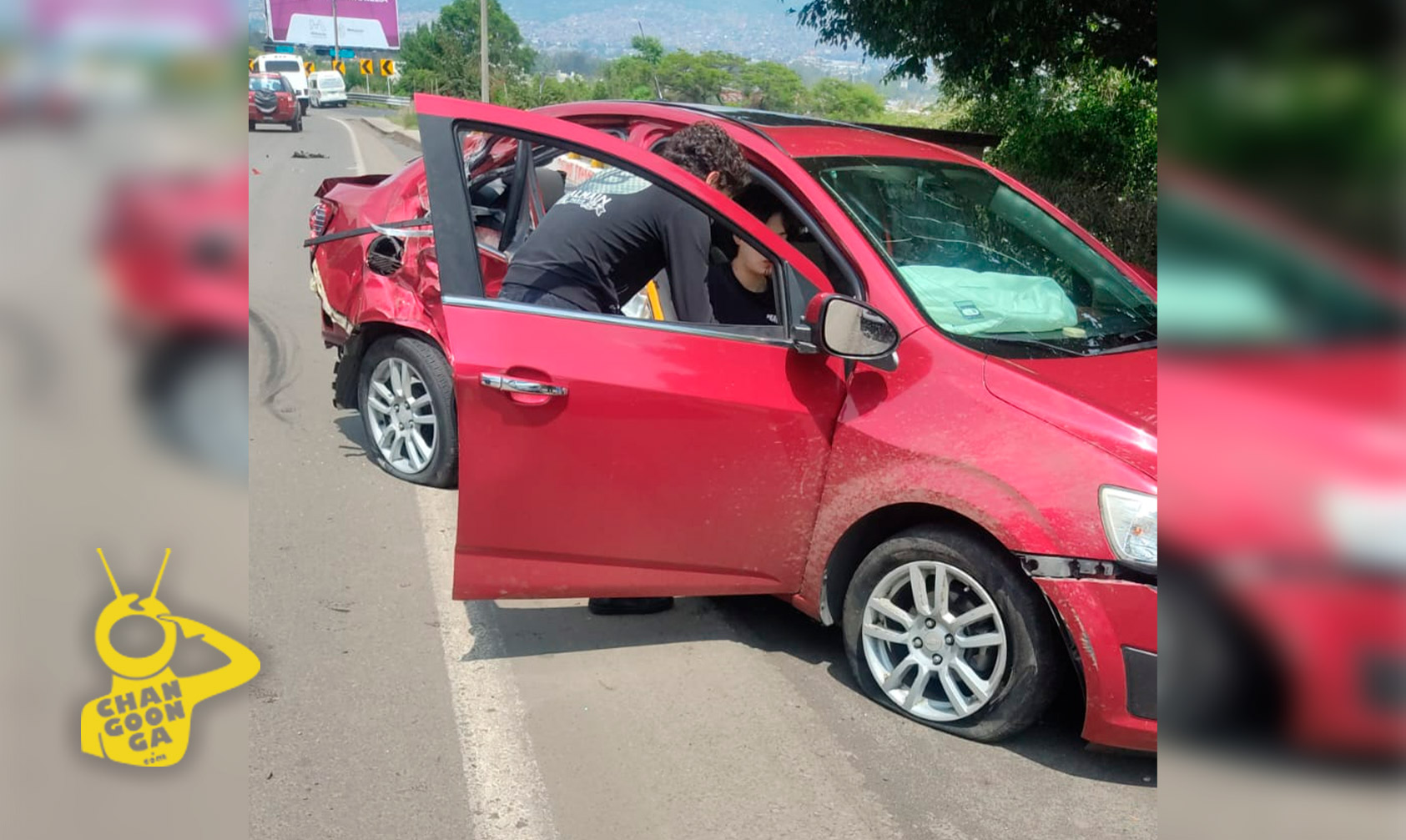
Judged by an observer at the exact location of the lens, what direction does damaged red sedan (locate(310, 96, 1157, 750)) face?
facing the viewer and to the right of the viewer

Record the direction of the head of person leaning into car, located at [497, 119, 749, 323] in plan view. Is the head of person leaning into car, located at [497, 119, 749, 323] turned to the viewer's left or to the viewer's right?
to the viewer's right

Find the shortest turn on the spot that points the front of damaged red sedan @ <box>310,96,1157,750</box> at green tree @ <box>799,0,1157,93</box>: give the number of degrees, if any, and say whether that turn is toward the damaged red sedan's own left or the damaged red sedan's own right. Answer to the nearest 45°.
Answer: approximately 135° to the damaged red sedan's own left

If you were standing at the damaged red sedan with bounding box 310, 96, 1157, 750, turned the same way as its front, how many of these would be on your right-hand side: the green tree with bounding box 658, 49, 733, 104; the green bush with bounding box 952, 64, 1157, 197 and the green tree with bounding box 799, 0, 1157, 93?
0
